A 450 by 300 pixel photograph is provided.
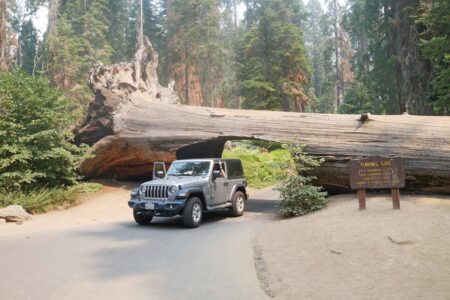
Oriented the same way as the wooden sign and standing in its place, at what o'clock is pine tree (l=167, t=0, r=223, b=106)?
The pine tree is roughly at 5 o'clock from the wooden sign.

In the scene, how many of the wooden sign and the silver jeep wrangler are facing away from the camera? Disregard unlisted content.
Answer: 0

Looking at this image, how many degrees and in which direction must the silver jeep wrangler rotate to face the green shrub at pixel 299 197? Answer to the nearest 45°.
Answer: approximately 135° to its left

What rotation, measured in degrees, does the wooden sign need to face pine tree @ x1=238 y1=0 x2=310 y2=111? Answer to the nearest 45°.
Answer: approximately 180°

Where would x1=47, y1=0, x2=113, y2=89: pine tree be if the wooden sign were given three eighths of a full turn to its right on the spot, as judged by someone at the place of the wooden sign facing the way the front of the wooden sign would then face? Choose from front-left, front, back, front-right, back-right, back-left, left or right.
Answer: front

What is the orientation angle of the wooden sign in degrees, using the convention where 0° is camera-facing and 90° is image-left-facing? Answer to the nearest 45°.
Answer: approximately 0°

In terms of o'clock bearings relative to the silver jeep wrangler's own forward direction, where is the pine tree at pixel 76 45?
The pine tree is roughly at 4 o'clock from the silver jeep wrangler.

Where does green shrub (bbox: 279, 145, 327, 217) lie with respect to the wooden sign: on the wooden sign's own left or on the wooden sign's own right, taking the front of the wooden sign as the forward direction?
on the wooden sign's own right
